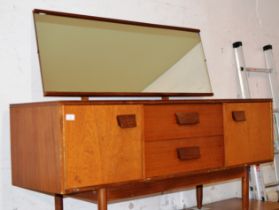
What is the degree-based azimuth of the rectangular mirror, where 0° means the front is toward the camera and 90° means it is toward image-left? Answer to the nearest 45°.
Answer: approximately 315°

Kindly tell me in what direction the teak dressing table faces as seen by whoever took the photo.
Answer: facing the viewer and to the right of the viewer
